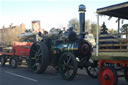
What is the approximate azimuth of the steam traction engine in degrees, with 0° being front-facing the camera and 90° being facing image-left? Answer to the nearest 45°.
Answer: approximately 315°

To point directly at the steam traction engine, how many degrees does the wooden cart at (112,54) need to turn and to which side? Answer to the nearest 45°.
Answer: approximately 180°

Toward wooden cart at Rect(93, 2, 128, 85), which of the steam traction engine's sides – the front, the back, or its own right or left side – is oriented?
front

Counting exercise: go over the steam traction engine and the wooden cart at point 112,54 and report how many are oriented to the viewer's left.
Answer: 0
